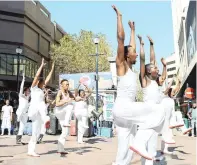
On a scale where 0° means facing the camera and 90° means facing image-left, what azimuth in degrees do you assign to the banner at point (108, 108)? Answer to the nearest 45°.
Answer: approximately 0°

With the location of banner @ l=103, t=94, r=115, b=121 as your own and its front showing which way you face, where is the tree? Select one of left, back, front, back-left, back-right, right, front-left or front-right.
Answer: back

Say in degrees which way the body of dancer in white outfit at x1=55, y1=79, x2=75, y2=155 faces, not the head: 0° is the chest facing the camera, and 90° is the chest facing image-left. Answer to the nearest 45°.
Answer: approximately 315°

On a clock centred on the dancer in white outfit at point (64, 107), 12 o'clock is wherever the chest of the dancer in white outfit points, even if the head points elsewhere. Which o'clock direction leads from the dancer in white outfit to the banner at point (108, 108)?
The banner is roughly at 8 o'clock from the dancer in white outfit.

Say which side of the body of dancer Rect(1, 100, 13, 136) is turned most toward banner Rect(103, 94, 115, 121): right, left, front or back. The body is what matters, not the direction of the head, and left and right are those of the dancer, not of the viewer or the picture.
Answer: left

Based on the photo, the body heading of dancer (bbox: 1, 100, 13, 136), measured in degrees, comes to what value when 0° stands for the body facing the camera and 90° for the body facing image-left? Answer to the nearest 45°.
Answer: approximately 0°
